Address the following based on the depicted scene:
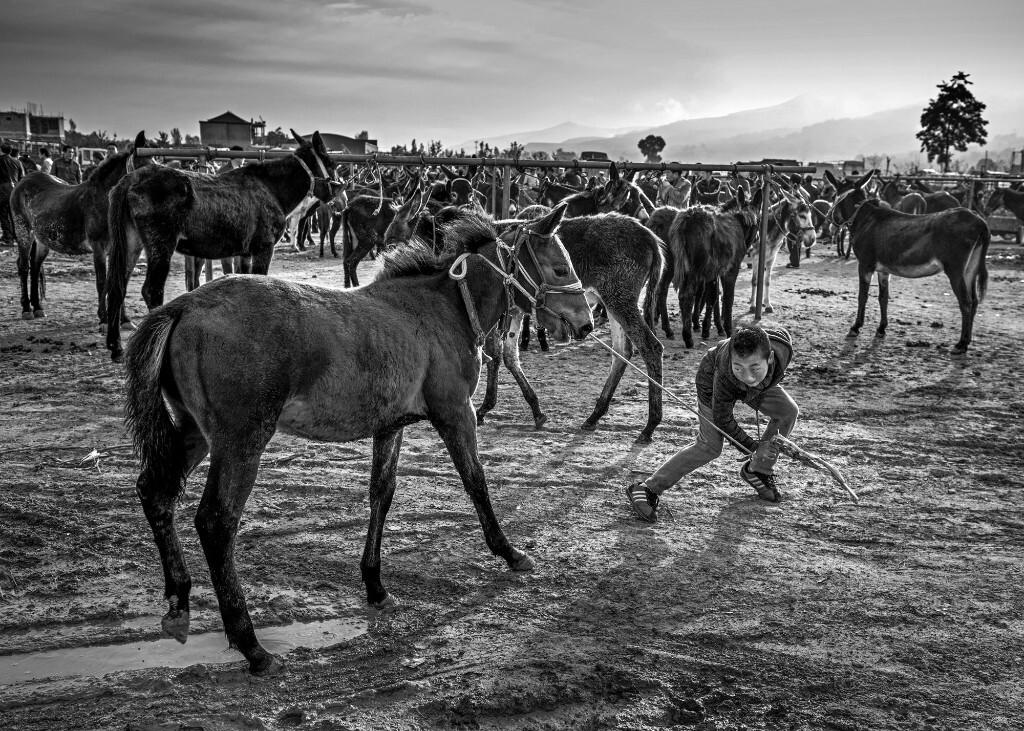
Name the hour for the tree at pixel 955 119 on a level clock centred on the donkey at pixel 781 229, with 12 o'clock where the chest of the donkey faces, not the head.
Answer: The tree is roughly at 8 o'clock from the donkey.

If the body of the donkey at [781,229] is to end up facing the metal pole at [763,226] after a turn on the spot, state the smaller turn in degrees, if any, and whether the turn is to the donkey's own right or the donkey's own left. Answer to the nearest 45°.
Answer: approximately 45° to the donkey's own right

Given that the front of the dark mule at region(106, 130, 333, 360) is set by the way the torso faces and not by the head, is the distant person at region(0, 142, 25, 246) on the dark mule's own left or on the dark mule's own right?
on the dark mule's own left

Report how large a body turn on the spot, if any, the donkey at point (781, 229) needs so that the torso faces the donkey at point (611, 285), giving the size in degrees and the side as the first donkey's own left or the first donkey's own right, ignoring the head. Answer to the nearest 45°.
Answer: approximately 45° to the first donkey's own right

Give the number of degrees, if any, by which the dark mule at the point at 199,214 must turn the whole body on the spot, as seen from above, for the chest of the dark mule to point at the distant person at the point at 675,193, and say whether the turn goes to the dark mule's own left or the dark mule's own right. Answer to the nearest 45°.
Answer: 0° — it already faces them

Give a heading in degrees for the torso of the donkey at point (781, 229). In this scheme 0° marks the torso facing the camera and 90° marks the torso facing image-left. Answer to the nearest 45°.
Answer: approximately 315°

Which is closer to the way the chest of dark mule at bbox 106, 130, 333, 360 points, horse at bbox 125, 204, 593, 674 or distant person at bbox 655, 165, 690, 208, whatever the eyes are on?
the distant person

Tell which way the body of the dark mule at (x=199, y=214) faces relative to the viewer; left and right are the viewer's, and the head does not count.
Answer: facing away from the viewer and to the right of the viewer

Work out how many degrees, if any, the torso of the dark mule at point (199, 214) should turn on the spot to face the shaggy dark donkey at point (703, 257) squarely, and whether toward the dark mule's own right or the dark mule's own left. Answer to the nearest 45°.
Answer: approximately 45° to the dark mule's own right
